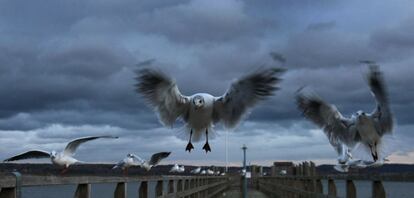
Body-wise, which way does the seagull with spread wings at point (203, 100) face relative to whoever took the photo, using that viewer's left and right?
facing the viewer

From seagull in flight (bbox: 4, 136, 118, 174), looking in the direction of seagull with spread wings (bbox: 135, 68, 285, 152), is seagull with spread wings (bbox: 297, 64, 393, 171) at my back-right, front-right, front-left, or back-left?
front-left

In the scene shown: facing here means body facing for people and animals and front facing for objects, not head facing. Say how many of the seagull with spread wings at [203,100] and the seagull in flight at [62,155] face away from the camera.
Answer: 0

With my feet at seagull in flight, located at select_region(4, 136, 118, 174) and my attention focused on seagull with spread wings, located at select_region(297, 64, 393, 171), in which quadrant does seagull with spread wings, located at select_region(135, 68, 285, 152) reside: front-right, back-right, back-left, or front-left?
front-right

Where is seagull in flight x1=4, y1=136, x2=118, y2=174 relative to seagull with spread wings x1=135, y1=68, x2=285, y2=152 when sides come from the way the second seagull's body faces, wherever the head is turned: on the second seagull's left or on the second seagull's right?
on the second seagull's right
